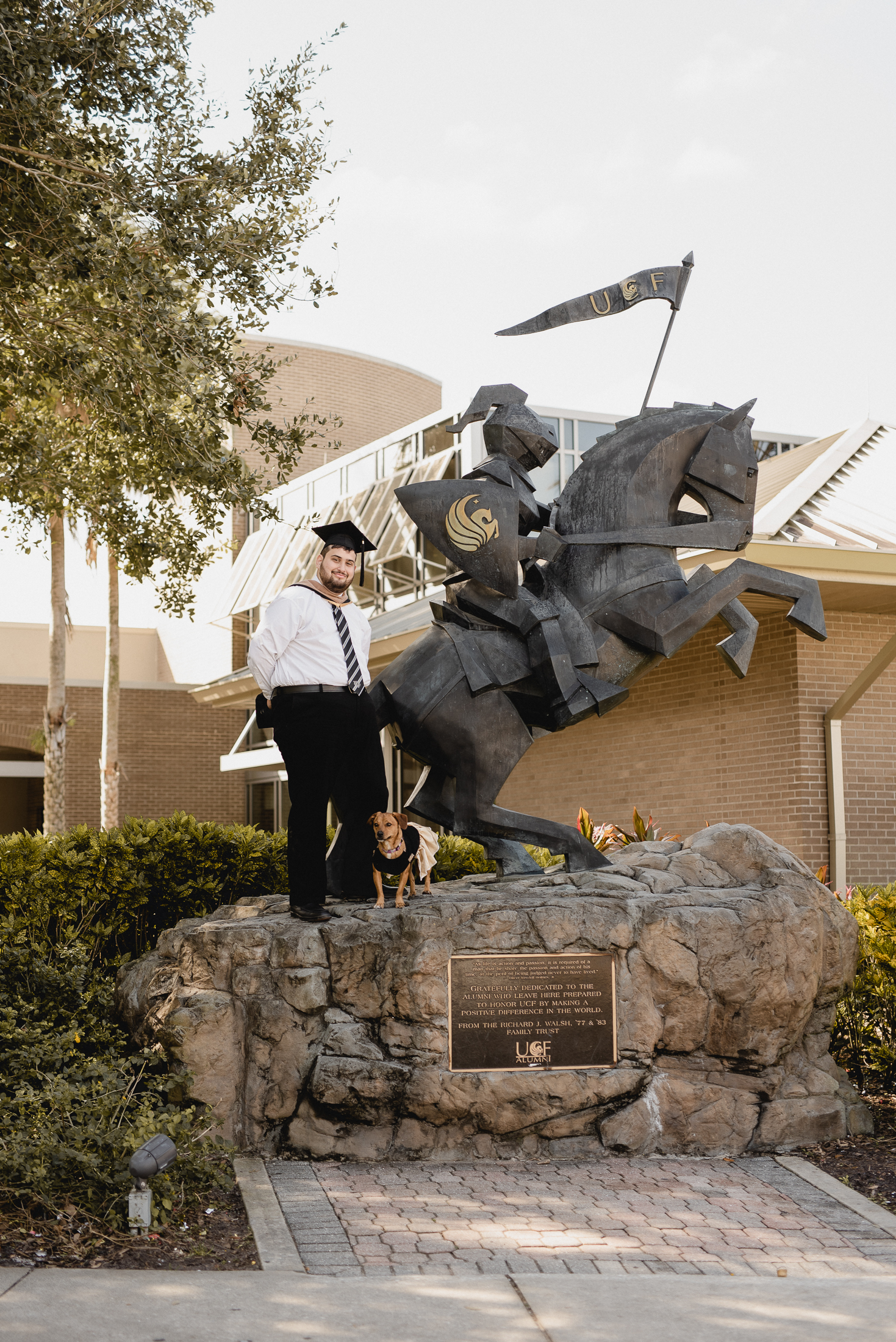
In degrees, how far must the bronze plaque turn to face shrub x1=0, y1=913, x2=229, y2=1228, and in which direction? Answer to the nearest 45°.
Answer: approximately 90° to its right

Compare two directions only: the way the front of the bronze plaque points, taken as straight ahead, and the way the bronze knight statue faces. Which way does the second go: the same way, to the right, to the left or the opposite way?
to the left

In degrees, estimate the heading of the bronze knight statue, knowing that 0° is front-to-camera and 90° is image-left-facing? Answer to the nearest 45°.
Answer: approximately 270°

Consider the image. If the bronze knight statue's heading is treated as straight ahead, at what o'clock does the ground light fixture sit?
The ground light fixture is roughly at 4 o'clock from the bronze knight statue.

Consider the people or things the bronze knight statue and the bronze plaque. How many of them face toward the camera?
1

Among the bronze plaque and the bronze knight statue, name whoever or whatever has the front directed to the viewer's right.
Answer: the bronze knight statue

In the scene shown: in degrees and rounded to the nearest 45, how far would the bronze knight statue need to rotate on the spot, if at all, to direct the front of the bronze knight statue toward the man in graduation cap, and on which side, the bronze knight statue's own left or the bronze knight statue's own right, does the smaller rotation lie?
approximately 135° to the bronze knight statue's own right

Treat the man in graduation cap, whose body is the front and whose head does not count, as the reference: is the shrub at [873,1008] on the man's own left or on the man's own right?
on the man's own left

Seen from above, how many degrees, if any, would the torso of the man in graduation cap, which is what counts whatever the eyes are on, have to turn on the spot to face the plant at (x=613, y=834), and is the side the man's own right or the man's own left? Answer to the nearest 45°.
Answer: approximately 90° to the man's own left

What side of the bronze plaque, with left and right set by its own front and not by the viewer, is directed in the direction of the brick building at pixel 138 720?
back
